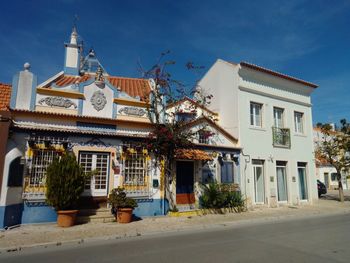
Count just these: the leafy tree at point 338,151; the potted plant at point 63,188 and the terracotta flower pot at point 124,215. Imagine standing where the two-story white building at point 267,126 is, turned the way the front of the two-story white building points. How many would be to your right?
2

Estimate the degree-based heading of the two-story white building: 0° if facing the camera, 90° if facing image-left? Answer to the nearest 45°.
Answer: approximately 315°

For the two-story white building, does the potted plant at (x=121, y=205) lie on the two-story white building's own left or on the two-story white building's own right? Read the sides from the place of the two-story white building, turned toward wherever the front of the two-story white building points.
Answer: on the two-story white building's own right

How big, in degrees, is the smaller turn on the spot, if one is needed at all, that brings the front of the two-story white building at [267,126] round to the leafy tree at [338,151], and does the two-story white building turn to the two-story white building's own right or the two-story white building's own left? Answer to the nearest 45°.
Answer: approximately 90° to the two-story white building's own left

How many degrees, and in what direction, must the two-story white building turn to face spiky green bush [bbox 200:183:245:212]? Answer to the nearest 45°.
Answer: approximately 90° to its right

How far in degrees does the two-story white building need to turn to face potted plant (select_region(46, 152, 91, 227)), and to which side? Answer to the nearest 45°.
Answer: approximately 90° to its right

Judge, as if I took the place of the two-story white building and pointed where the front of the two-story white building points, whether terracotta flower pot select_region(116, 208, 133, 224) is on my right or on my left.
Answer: on my right
